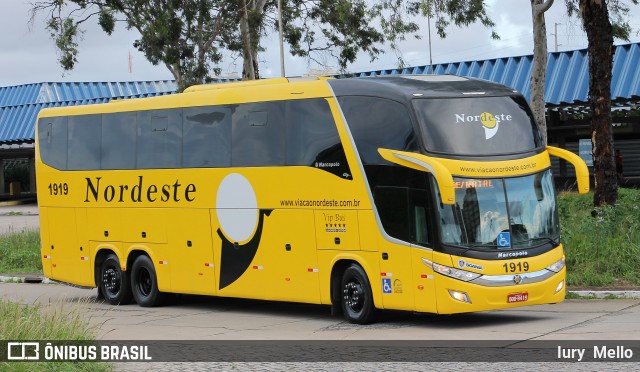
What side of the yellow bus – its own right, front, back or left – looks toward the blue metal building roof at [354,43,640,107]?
left

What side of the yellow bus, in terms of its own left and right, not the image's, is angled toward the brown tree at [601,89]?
left

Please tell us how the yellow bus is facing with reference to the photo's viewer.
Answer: facing the viewer and to the right of the viewer

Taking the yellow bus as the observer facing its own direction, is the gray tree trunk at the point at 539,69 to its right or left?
on its left
